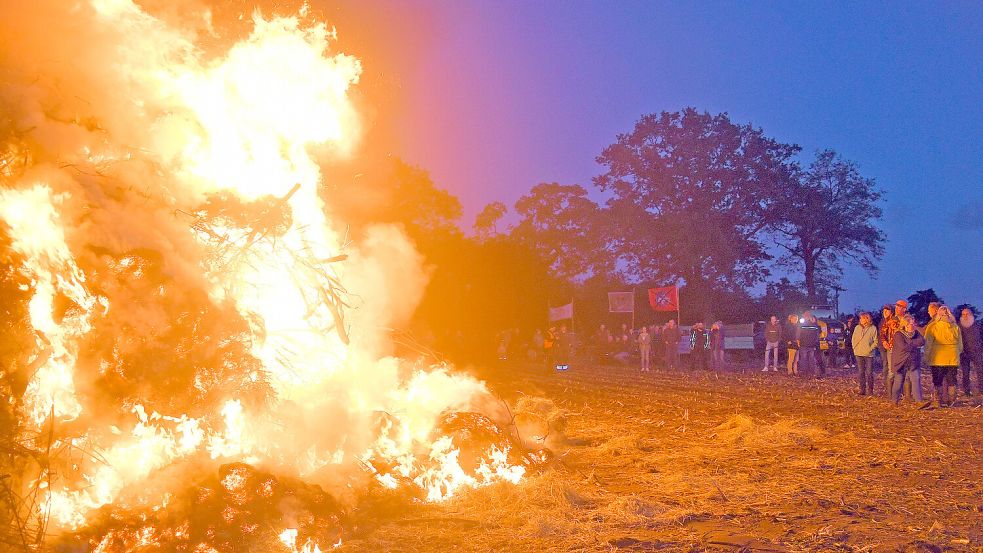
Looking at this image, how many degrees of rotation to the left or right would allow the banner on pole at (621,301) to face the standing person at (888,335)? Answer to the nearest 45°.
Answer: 0° — it already faces them

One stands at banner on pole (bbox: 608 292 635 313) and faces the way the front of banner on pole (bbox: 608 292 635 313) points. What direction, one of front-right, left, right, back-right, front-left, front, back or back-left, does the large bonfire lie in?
front

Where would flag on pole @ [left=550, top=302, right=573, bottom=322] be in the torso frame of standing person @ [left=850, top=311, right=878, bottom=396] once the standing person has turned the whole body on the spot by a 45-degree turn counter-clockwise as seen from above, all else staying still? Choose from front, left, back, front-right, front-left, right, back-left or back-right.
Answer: back-right

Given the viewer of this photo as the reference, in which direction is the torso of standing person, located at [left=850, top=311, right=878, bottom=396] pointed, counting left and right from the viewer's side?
facing the viewer and to the left of the viewer

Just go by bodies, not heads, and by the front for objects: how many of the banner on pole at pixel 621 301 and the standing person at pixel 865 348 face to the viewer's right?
0
